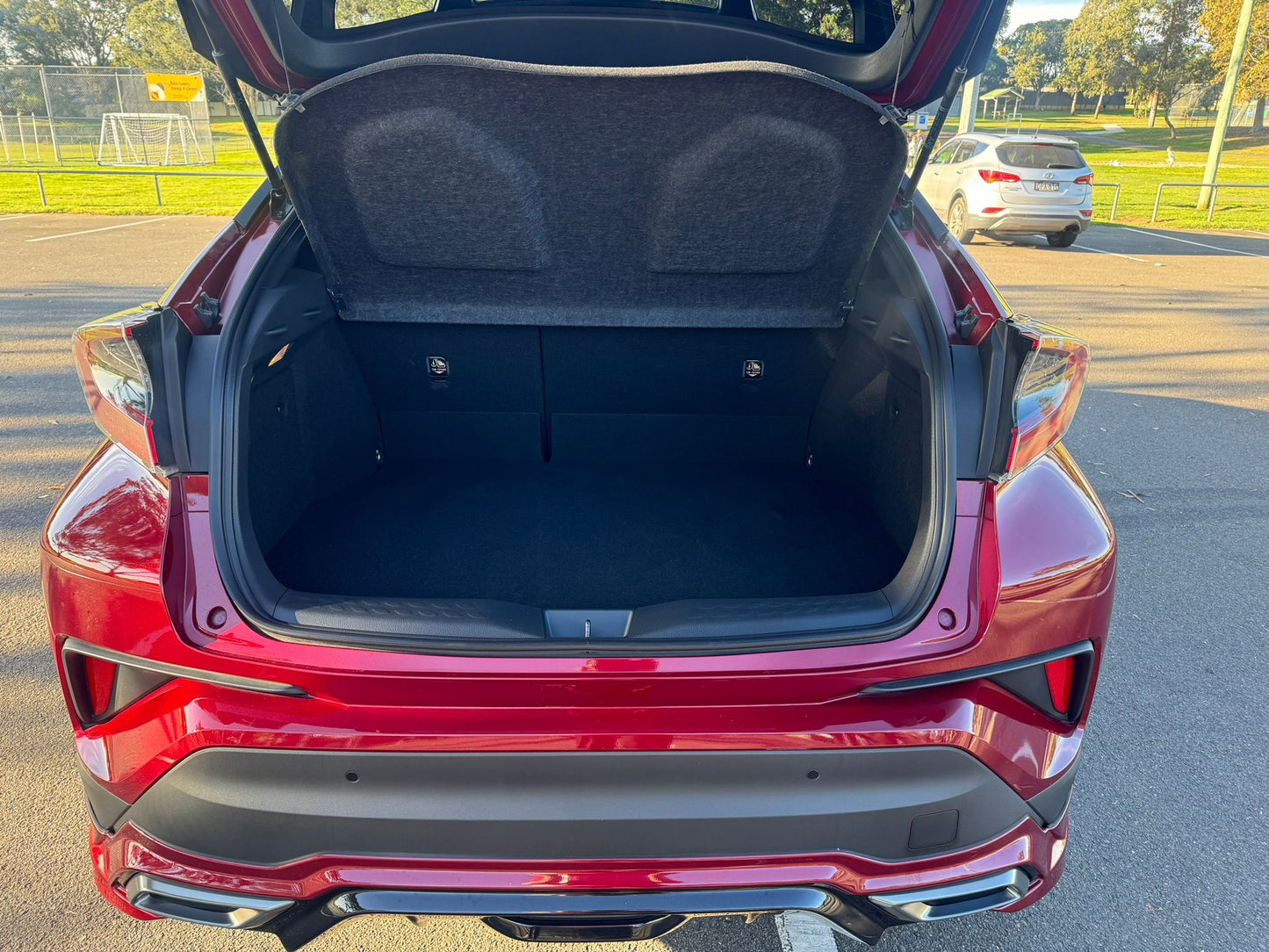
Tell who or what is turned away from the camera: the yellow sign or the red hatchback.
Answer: the red hatchback

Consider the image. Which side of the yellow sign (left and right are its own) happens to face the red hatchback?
front

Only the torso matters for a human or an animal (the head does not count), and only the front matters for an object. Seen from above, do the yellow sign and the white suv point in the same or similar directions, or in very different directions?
very different directions

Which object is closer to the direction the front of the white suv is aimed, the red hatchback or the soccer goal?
the soccer goal

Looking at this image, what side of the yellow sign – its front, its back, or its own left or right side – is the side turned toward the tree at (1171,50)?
left

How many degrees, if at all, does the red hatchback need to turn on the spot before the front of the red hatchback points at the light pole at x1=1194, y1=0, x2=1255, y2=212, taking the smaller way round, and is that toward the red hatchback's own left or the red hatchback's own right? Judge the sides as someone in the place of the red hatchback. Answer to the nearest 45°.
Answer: approximately 45° to the red hatchback's own right

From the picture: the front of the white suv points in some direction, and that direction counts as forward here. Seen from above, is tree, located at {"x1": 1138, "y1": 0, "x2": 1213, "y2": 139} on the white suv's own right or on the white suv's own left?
on the white suv's own right

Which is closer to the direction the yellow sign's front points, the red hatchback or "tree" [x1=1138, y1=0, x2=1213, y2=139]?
the red hatchback

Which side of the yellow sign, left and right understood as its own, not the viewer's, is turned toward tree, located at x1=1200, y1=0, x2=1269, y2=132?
left

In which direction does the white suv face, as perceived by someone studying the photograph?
facing away from the viewer and to the left of the viewer

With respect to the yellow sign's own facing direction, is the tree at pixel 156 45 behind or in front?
behind

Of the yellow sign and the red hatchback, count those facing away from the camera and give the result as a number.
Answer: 1

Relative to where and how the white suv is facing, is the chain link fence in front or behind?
in front

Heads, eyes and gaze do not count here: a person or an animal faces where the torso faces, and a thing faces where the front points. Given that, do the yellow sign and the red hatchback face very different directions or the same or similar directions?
very different directions

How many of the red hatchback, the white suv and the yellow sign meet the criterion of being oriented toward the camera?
1

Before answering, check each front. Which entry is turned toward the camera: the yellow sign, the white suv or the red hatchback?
the yellow sign

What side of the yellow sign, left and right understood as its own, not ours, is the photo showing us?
front

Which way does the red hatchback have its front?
away from the camera
